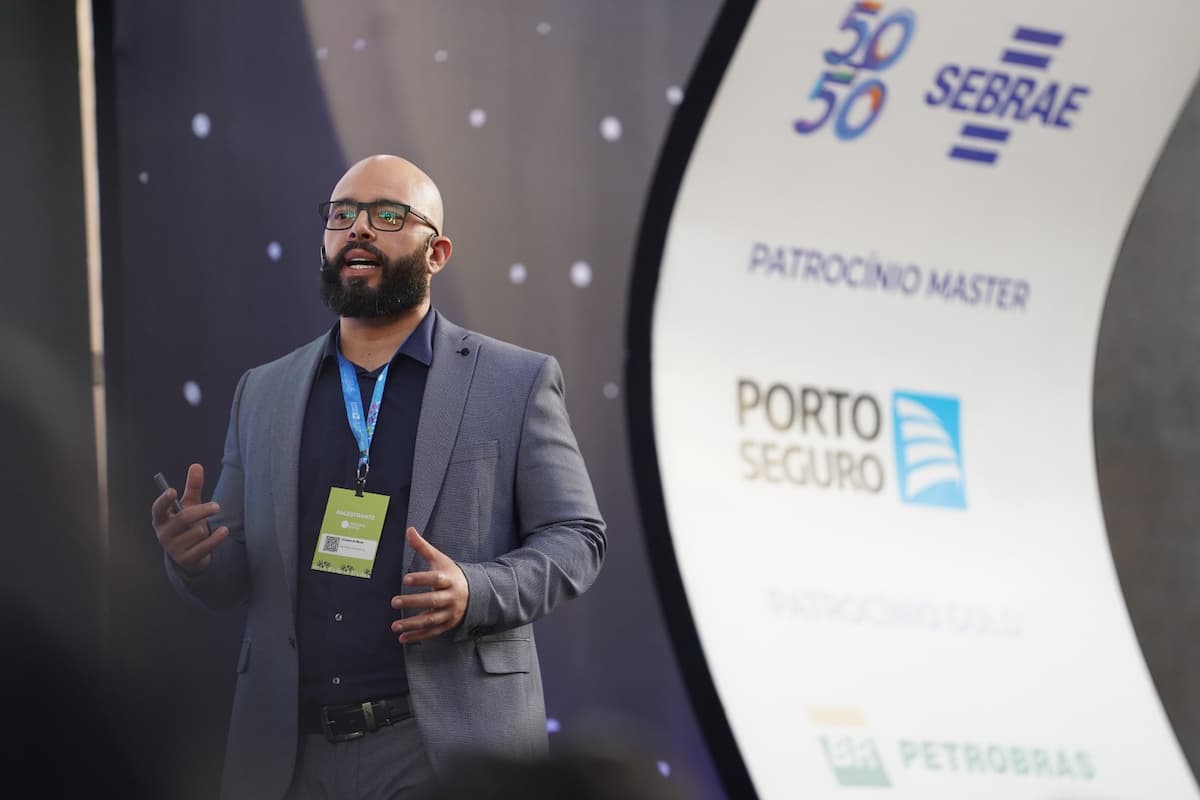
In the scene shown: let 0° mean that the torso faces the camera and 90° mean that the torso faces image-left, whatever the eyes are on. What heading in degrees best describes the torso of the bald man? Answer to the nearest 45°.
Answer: approximately 45°

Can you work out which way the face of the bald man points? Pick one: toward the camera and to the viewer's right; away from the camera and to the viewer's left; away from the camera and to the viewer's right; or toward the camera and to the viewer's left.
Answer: toward the camera and to the viewer's left

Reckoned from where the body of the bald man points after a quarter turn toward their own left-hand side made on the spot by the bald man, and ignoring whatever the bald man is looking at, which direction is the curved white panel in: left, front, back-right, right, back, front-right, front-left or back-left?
front
